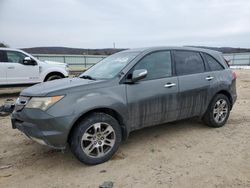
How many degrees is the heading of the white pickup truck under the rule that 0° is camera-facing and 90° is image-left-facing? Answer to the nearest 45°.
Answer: approximately 270°
